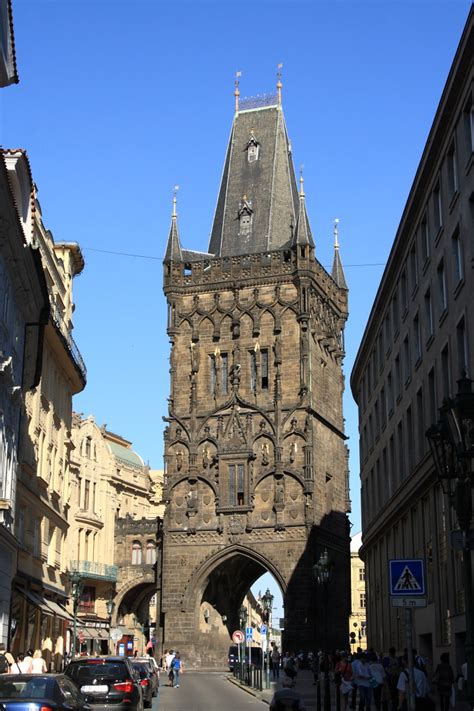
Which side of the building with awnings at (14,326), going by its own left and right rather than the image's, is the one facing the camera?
right

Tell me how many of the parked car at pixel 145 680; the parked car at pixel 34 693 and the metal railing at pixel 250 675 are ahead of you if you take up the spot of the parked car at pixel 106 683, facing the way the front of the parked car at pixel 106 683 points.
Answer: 2

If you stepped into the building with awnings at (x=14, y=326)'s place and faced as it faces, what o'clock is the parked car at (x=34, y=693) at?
The parked car is roughly at 3 o'clock from the building with awnings.

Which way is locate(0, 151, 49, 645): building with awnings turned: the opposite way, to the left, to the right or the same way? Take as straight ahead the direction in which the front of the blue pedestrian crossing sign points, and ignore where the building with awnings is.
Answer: to the left

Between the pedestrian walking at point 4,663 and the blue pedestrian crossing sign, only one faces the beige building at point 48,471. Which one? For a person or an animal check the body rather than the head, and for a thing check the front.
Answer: the pedestrian walking

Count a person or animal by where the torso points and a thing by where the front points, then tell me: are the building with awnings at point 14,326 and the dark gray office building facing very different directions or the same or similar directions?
very different directions

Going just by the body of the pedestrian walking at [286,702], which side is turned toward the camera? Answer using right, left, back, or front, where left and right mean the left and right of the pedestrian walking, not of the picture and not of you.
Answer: back

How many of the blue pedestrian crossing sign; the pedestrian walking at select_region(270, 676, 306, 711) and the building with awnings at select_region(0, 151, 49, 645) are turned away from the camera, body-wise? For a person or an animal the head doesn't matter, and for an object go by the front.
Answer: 1

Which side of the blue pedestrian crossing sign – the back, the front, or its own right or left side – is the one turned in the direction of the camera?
front

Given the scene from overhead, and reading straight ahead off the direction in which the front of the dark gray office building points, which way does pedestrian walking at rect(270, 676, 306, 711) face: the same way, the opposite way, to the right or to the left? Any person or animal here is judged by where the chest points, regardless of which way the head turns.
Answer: to the right

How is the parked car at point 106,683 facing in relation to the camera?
away from the camera

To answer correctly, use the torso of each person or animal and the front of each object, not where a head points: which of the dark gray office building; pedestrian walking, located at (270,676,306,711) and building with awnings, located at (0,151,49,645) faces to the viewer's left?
the dark gray office building

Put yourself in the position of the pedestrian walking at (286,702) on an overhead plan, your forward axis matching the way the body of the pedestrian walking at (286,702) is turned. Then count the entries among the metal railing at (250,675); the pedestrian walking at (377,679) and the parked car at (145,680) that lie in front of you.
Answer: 3
